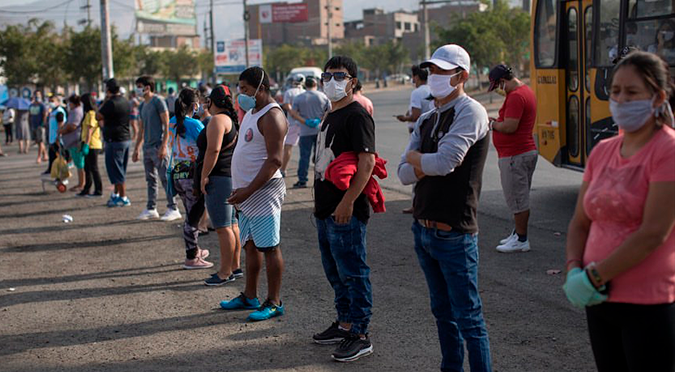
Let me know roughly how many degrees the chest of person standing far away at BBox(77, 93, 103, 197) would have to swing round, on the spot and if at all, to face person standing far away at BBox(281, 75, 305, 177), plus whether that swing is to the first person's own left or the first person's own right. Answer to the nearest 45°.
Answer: approximately 180°

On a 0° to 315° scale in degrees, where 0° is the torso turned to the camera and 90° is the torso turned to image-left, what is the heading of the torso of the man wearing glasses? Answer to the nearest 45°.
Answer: approximately 45°

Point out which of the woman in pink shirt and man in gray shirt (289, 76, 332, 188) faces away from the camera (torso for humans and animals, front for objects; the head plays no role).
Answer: the man in gray shirt

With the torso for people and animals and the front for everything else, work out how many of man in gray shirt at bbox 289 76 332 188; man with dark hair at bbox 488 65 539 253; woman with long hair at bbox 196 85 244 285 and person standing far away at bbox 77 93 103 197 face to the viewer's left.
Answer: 3

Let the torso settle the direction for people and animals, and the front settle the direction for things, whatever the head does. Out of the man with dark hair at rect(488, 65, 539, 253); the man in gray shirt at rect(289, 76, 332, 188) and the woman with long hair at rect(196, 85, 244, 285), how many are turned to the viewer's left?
2

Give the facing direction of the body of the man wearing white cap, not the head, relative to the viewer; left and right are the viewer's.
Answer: facing the viewer and to the left of the viewer

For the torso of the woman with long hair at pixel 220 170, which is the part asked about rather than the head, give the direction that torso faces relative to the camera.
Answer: to the viewer's left

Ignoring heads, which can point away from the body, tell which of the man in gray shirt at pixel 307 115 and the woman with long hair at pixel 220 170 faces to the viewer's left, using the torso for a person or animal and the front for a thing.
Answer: the woman with long hair

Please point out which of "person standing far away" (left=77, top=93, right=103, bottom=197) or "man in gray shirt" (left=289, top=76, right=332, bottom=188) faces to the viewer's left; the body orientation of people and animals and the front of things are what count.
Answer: the person standing far away

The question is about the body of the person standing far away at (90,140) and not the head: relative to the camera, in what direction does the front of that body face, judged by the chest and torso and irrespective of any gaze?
to the viewer's left

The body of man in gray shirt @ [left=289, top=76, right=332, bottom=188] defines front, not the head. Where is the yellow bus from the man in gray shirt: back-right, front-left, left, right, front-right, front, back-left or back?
back-right

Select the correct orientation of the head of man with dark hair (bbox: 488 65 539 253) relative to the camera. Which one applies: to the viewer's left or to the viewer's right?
to the viewer's left

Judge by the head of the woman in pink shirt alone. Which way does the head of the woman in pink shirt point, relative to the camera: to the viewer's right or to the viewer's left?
to the viewer's left

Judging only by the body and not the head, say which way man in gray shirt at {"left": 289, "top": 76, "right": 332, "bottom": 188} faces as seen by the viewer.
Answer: away from the camera

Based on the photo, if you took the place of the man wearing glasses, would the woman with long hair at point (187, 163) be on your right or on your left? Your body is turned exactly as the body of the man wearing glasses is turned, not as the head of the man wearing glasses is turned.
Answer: on your right
